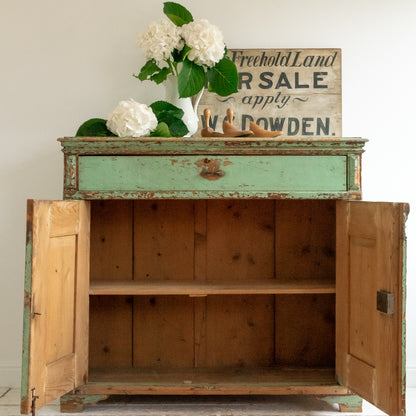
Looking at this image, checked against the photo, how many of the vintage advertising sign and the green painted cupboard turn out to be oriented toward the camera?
2

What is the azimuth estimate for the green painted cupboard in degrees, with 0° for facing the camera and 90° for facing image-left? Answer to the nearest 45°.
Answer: approximately 0°
